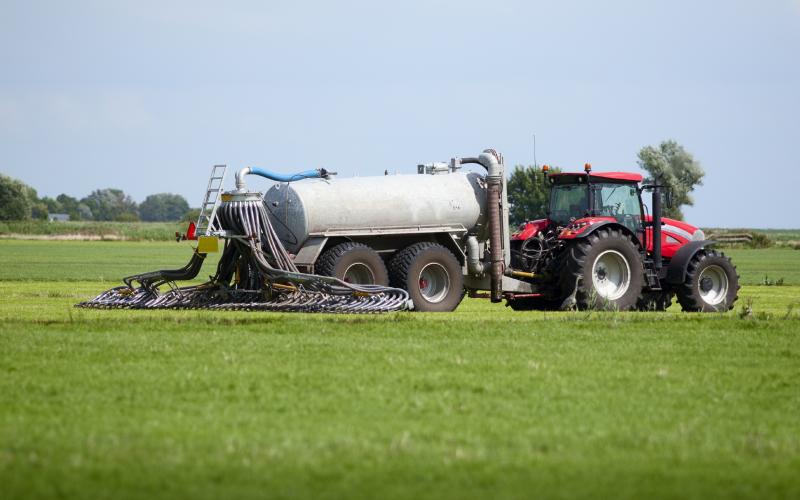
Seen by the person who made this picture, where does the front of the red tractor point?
facing away from the viewer and to the right of the viewer
